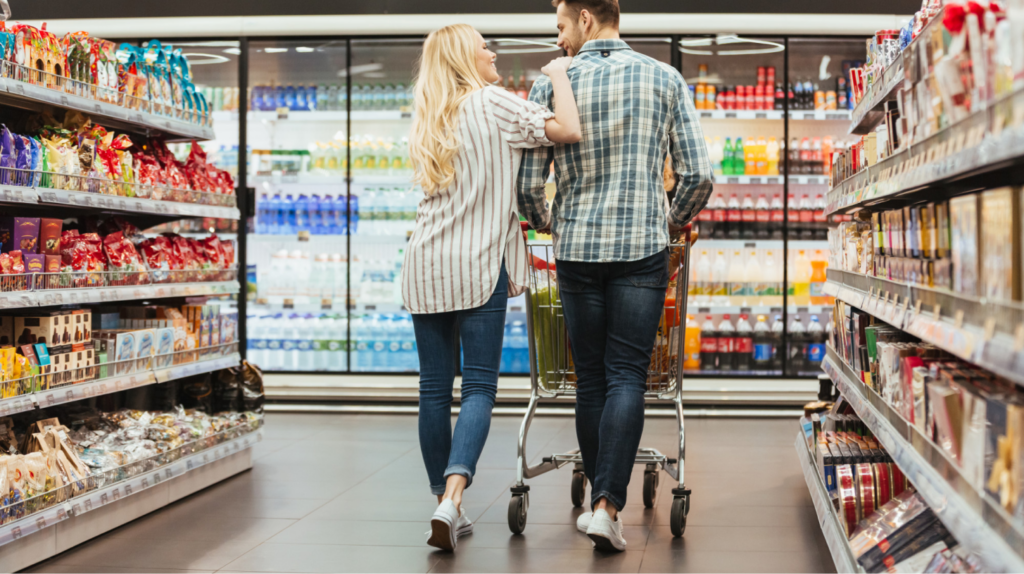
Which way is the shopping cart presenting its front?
away from the camera

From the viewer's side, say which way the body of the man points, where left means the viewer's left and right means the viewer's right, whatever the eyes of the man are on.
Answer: facing away from the viewer

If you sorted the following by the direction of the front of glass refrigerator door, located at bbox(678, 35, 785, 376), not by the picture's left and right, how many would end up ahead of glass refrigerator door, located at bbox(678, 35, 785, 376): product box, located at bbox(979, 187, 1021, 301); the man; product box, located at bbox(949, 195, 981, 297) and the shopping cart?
4

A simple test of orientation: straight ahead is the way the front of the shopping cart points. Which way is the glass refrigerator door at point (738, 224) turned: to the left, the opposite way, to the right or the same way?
the opposite way

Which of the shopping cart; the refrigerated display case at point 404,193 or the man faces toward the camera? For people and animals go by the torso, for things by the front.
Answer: the refrigerated display case

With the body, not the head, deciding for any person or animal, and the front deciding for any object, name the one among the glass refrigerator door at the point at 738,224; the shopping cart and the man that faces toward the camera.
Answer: the glass refrigerator door

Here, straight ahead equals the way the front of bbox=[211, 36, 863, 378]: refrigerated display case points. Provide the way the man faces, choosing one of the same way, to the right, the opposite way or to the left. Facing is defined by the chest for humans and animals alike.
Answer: the opposite way

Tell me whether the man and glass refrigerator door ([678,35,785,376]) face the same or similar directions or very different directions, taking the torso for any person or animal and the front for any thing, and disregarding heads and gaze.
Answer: very different directions

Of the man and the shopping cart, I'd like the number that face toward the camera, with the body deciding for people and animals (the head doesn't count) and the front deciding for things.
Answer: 0

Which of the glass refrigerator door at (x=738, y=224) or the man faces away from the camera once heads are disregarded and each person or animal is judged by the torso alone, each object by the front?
the man
